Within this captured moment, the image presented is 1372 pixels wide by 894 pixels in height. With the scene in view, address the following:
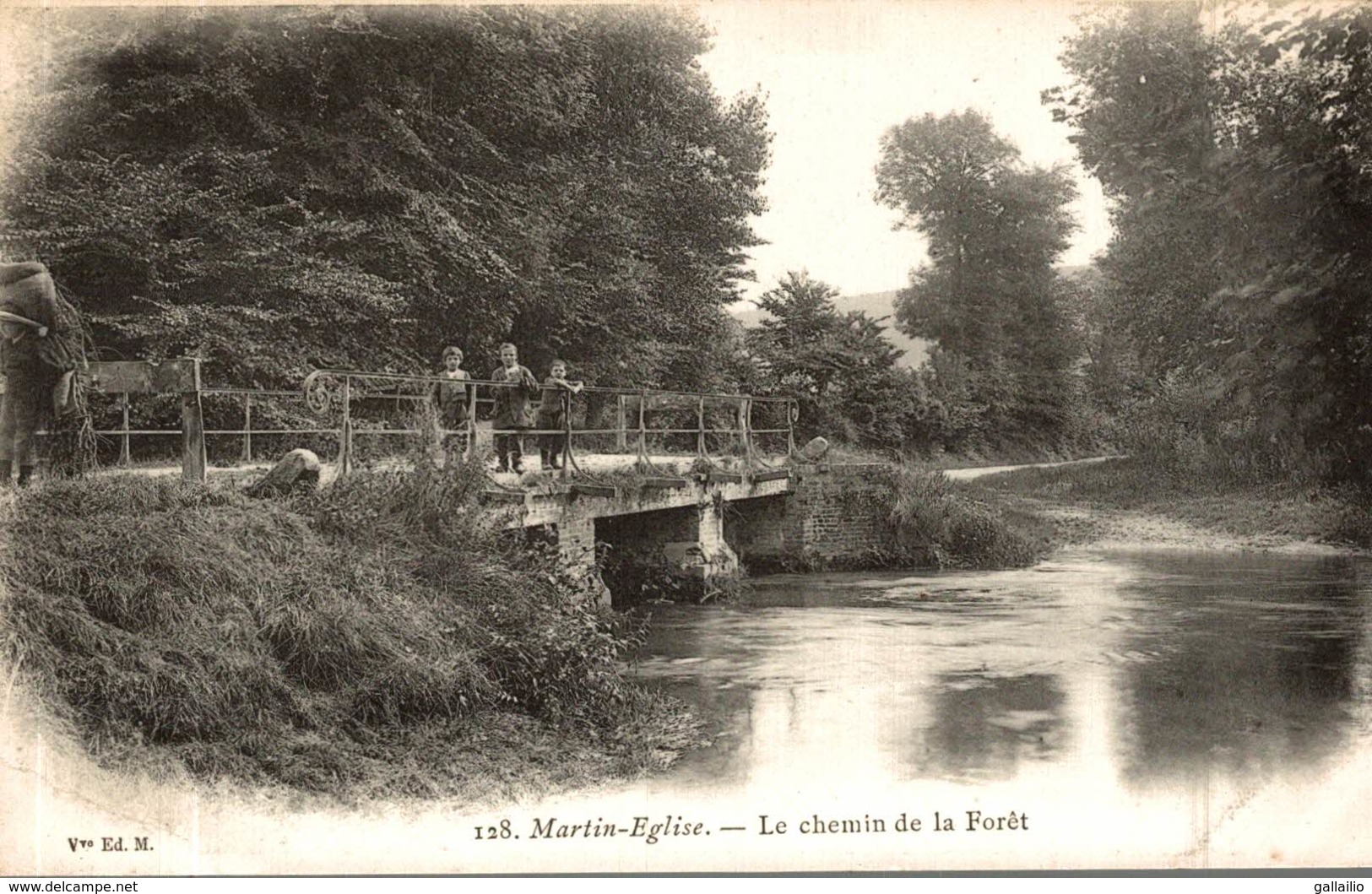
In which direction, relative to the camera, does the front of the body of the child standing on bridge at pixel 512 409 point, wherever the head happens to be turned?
toward the camera

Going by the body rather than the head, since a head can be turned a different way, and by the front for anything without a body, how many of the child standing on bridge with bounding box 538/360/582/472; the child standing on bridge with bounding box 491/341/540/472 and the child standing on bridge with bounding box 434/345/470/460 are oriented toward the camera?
3

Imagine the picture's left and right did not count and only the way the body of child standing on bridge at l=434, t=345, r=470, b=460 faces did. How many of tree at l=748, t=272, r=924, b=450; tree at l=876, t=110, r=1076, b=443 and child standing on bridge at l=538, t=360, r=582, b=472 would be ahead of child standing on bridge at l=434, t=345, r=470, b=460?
0

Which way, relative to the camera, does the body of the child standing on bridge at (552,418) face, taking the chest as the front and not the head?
toward the camera

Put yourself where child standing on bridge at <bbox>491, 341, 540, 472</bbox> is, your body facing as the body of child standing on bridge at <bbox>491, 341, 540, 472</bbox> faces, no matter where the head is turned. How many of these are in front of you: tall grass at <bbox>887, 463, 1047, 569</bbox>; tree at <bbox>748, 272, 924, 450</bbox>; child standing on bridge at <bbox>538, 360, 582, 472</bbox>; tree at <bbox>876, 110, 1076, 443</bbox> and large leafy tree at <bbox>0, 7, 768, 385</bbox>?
0

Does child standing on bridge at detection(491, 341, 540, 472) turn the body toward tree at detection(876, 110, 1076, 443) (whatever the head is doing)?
no

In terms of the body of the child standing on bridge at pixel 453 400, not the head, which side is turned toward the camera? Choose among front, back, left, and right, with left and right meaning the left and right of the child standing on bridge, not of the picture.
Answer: front

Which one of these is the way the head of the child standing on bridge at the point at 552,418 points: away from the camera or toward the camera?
toward the camera

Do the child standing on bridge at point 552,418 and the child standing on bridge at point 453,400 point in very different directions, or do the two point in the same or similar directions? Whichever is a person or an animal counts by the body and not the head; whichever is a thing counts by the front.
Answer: same or similar directions

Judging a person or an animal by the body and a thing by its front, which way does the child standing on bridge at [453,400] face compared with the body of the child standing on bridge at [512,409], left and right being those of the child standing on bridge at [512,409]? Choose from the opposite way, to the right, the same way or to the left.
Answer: the same way

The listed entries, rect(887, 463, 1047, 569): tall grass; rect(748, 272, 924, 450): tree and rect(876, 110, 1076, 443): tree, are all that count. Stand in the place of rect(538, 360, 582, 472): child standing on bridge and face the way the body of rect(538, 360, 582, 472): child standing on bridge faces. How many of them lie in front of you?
0

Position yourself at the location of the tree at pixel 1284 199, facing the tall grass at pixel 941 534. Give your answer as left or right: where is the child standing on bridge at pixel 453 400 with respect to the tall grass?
left

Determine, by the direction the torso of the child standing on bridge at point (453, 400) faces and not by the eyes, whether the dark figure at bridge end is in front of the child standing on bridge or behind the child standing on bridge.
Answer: in front

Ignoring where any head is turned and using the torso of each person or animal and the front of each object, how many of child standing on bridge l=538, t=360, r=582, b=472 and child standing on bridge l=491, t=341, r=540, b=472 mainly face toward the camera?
2

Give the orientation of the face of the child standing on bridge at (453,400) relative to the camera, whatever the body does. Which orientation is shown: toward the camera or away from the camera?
toward the camera
